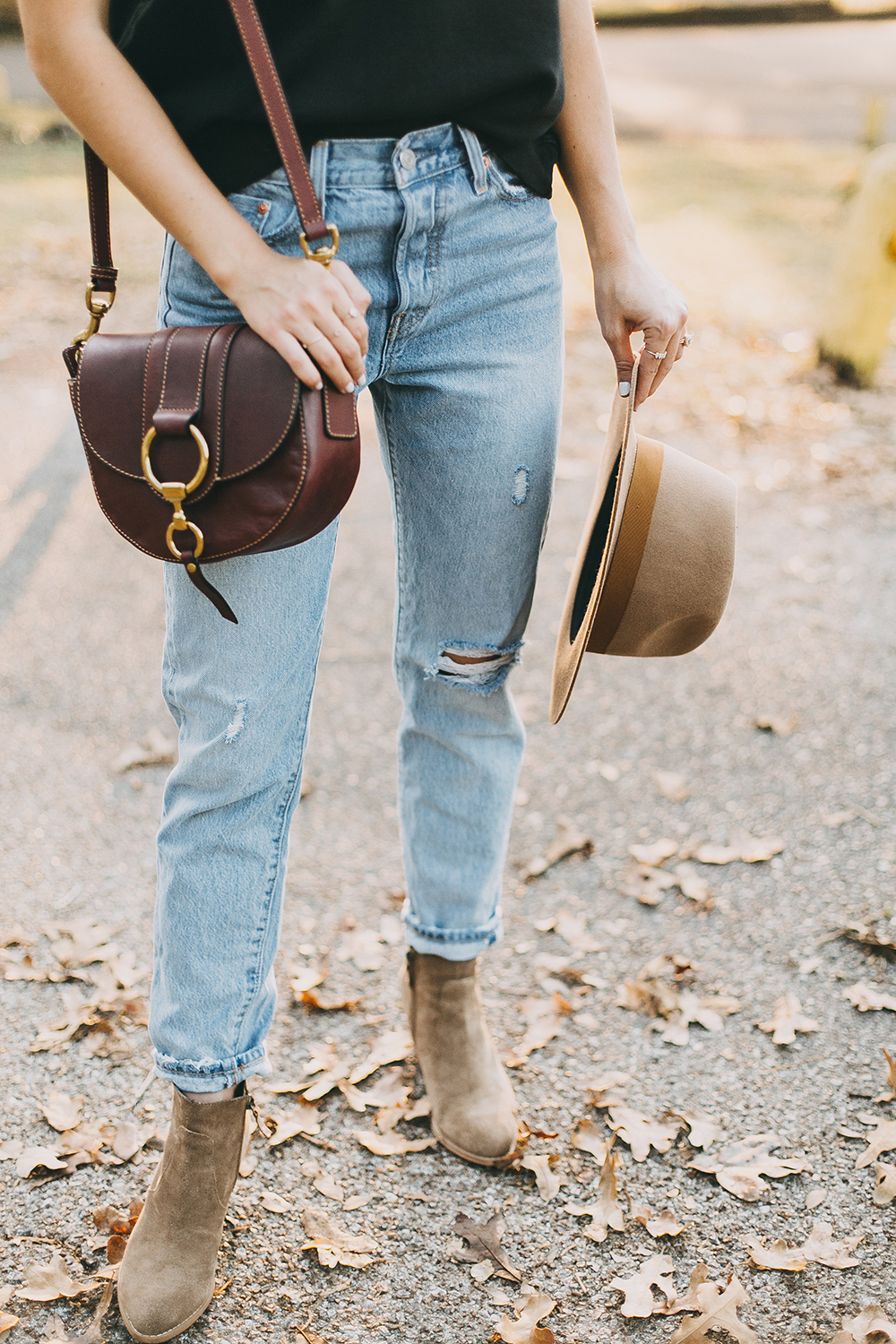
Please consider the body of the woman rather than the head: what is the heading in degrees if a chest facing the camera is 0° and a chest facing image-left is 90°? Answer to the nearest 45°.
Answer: approximately 0°

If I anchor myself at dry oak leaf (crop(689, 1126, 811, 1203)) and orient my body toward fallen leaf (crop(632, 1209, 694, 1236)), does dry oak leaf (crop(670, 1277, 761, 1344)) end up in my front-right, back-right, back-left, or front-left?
front-left

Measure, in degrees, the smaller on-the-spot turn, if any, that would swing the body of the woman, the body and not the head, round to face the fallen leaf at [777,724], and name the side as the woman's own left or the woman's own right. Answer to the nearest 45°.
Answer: approximately 135° to the woman's own left

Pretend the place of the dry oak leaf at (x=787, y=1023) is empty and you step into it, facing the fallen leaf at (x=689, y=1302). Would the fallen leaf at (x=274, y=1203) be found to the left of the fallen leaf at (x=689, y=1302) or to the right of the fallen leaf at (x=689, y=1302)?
right
